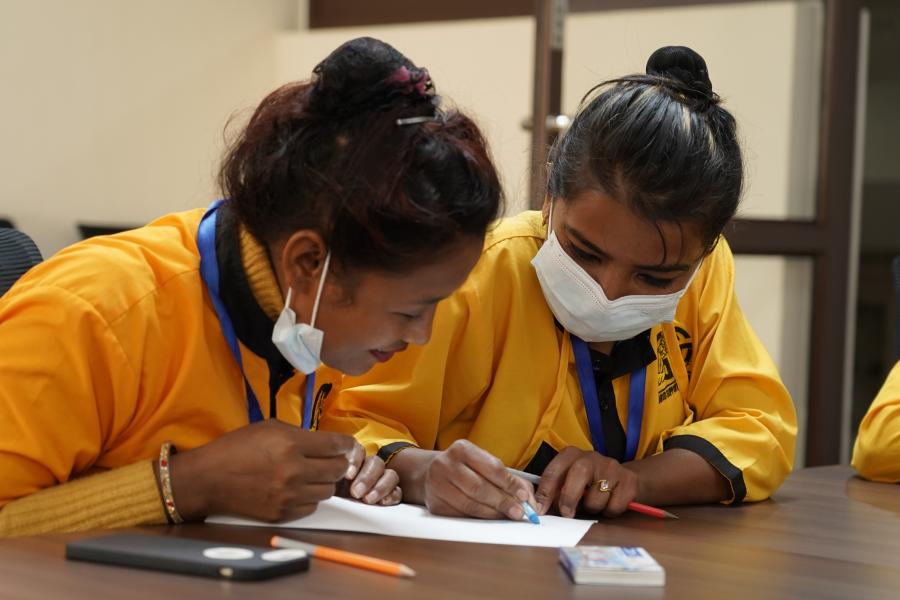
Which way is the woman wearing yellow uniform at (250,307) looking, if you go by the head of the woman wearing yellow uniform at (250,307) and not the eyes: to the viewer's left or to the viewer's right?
to the viewer's right

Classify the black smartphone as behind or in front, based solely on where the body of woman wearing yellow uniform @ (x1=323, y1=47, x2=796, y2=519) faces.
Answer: in front

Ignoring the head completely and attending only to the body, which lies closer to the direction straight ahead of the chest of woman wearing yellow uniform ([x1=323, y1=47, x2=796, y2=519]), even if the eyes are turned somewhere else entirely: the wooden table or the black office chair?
the wooden table

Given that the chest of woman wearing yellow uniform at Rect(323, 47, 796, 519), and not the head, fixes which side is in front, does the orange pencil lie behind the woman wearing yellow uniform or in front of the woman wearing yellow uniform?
in front

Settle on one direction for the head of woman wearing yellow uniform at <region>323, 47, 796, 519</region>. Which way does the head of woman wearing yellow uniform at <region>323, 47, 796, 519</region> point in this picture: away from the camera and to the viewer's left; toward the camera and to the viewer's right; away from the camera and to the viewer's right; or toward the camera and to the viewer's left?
toward the camera and to the viewer's left

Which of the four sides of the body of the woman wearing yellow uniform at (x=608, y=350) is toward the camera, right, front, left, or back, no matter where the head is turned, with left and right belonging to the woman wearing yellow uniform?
front

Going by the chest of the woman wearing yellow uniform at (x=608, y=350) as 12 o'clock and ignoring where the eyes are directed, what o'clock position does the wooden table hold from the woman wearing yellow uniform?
The wooden table is roughly at 12 o'clock from the woman wearing yellow uniform.
